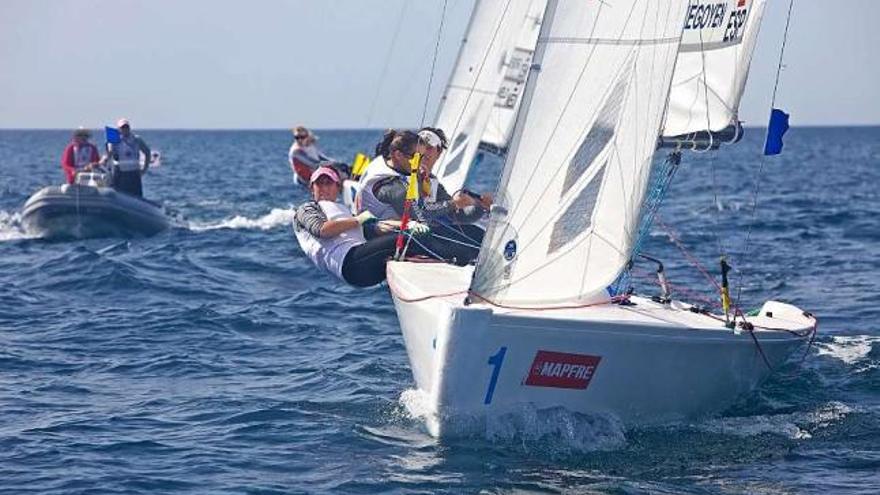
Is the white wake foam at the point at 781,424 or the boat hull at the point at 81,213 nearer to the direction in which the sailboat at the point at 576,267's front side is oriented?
the boat hull

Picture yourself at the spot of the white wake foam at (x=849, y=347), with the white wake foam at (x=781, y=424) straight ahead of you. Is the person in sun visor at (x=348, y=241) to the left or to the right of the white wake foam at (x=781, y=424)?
right

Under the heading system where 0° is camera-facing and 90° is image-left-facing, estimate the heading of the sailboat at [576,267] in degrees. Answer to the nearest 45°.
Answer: approximately 45°

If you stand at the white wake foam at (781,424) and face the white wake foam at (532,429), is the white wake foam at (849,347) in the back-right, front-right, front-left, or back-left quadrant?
back-right

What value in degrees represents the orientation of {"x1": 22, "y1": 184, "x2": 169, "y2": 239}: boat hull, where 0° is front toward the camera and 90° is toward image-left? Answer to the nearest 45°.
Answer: approximately 45°

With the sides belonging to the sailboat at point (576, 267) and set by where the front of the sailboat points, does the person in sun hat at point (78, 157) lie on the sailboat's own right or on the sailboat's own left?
on the sailboat's own right
